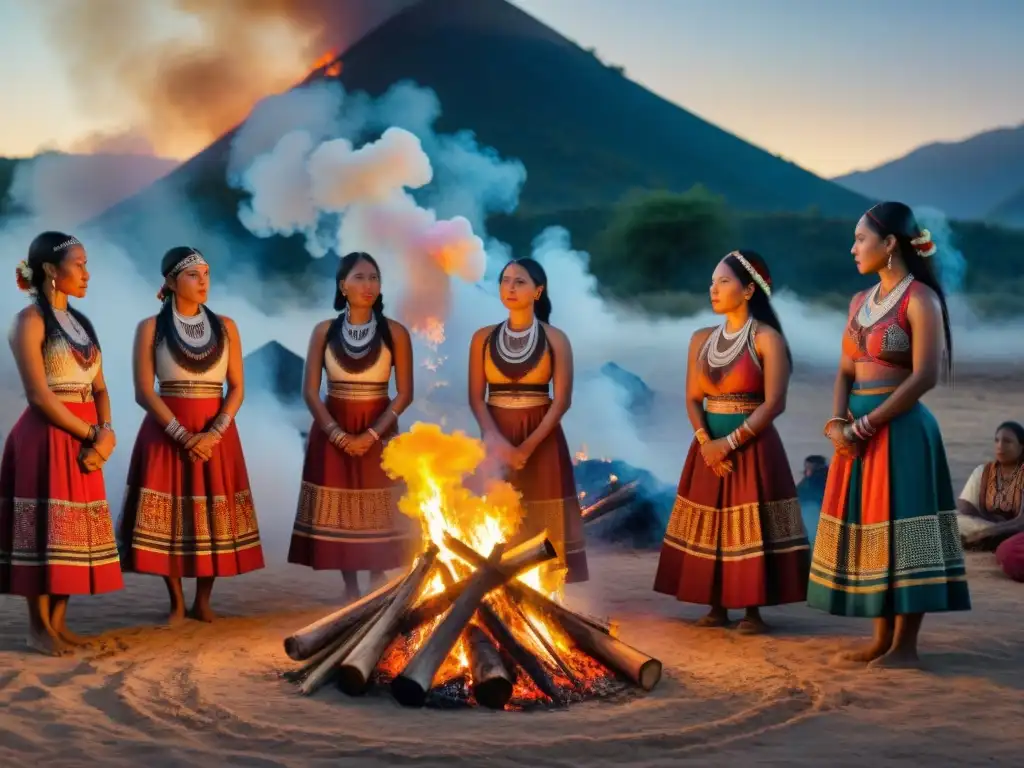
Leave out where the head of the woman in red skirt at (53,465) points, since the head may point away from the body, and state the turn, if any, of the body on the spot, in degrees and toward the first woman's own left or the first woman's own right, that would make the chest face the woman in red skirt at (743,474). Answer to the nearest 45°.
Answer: approximately 45° to the first woman's own left

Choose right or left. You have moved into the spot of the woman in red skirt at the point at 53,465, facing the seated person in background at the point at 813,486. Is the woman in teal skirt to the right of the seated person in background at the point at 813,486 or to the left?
right

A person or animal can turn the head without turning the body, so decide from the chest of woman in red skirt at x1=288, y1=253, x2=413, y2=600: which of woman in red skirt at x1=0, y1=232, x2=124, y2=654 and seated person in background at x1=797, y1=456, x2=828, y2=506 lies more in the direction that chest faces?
the woman in red skirt

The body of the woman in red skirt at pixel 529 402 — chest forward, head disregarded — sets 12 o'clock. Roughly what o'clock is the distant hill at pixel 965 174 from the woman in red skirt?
The distant hill is roughly at 7 o'clock from the woman in red skirt.

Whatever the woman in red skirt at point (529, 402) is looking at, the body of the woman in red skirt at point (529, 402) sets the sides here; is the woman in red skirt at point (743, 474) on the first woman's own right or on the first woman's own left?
on the first woman's own left

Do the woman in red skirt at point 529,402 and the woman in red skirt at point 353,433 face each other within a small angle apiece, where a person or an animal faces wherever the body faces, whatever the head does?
no

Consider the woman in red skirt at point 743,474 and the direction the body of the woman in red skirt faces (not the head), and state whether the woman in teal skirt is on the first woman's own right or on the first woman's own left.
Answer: on the first woman's own left

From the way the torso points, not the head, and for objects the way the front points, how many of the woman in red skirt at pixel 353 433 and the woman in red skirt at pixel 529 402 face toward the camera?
2

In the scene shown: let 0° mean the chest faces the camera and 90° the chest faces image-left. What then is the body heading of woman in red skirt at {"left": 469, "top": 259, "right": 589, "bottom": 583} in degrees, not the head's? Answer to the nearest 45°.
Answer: approximately 0°

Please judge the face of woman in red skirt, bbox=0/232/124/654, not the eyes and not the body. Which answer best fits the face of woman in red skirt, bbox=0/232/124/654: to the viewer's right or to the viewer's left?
to the viewer's right

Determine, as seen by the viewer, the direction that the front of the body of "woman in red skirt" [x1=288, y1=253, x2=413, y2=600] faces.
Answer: toward the camera

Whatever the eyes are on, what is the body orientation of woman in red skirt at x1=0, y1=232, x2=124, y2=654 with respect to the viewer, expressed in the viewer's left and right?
facing the viewer and to the right of the viewer

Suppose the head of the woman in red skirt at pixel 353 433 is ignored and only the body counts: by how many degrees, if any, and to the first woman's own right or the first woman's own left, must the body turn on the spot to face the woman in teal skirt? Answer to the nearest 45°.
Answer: approximately 45° to the first woman's own left

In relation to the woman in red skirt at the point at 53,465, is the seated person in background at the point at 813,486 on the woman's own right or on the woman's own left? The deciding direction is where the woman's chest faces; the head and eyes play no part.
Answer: on the woman's own left

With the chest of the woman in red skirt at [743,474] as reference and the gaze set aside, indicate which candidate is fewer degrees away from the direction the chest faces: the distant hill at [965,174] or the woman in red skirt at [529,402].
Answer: the woman in red skirt

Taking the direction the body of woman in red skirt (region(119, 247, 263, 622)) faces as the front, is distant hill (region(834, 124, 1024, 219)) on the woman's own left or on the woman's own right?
on the woman's own left

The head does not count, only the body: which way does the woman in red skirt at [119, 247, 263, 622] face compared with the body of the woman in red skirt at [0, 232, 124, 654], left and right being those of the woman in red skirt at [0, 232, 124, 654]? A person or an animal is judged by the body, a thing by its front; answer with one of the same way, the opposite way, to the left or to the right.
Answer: the same way

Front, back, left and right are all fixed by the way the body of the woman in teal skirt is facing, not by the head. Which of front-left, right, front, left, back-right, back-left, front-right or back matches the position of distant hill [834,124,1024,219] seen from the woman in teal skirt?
back-right
